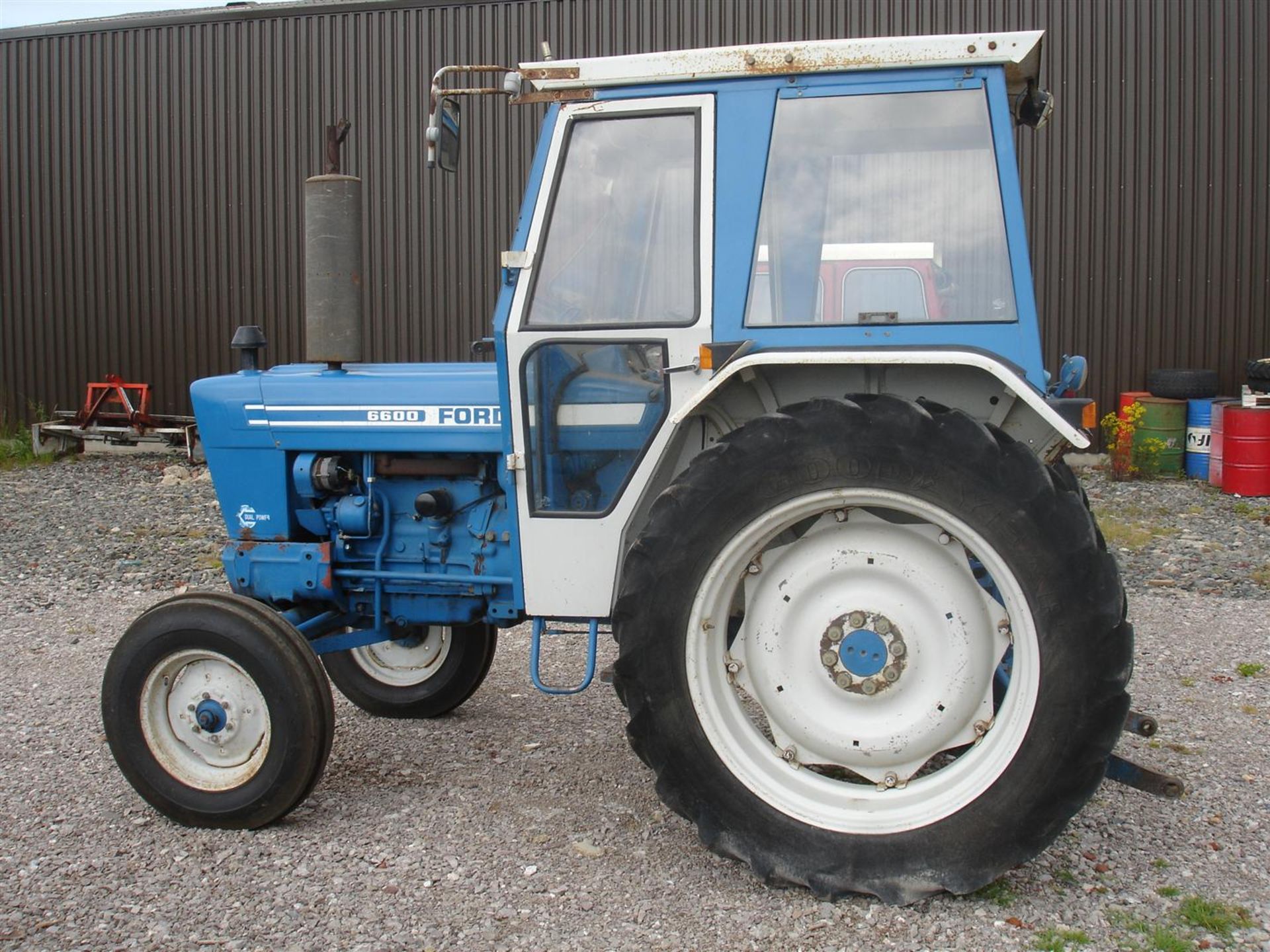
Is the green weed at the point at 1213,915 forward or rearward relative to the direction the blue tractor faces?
rearward

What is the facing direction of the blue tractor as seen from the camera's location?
facing to the left of the viewer

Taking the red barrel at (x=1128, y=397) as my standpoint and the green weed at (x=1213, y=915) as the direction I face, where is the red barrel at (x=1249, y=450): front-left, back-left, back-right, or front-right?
front-left
